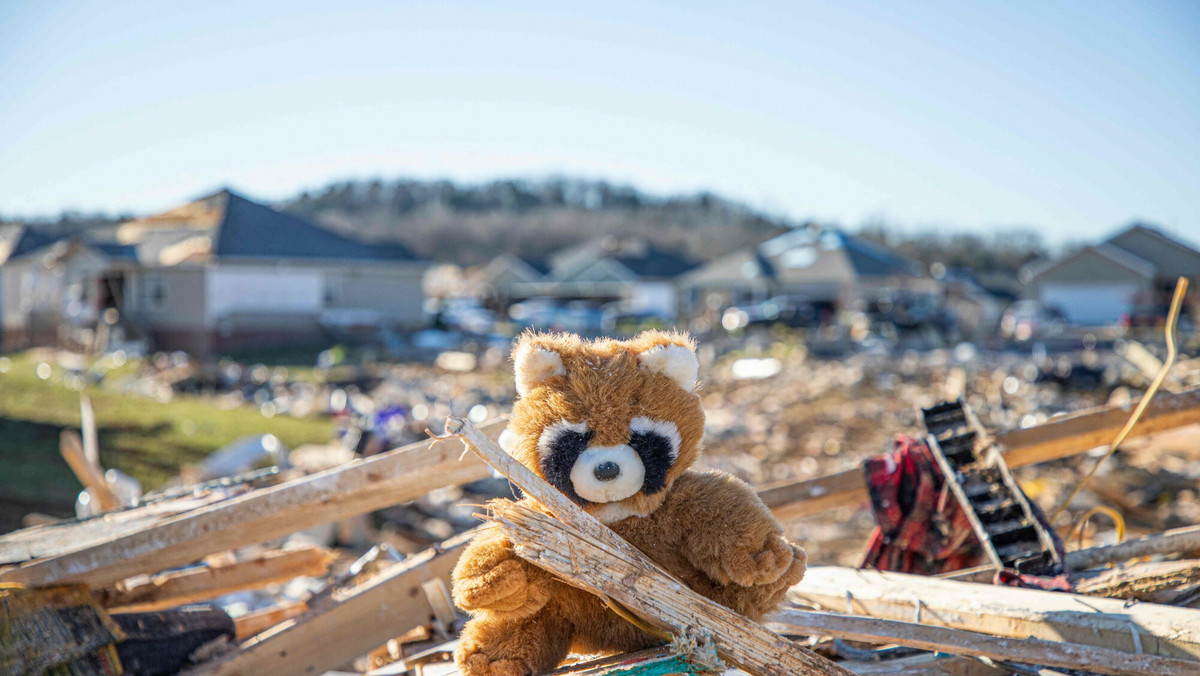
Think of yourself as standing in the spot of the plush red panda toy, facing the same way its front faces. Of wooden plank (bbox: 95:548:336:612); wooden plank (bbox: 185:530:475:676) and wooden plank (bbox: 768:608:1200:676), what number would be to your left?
1

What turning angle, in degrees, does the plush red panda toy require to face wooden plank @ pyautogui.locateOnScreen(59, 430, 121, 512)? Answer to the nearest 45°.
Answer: approximately 135° to its right

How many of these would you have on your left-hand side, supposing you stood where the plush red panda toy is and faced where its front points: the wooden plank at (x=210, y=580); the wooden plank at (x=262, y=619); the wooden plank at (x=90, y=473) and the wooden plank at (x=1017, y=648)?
1

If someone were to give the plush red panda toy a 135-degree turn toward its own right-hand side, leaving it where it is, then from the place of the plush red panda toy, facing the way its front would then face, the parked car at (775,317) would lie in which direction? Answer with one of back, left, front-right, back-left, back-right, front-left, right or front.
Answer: front-right

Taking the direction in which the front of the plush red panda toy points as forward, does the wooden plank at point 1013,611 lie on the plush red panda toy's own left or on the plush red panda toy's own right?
on the plush red panda toy's own left

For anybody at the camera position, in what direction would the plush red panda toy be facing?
facing the viewer

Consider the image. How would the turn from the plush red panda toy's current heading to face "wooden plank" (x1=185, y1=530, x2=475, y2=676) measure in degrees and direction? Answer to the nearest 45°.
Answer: approximately 135° to its right

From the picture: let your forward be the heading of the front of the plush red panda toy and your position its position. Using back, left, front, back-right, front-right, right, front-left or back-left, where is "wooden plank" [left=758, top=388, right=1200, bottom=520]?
back-left

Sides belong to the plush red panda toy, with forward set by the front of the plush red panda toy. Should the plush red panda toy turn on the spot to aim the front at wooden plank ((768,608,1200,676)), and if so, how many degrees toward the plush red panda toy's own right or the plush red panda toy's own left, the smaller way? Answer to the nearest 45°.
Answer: approximately 90° to the plush red panda toy's own left

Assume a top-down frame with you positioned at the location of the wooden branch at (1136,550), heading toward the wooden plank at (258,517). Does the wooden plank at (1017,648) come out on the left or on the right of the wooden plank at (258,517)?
left
